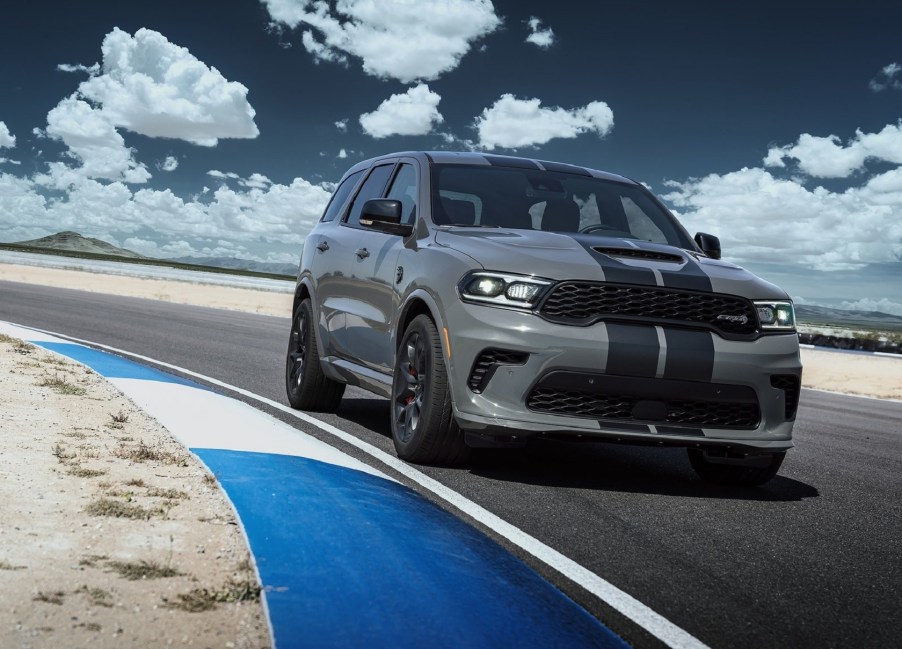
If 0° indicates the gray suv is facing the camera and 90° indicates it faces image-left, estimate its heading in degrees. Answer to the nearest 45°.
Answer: approximately 315°
